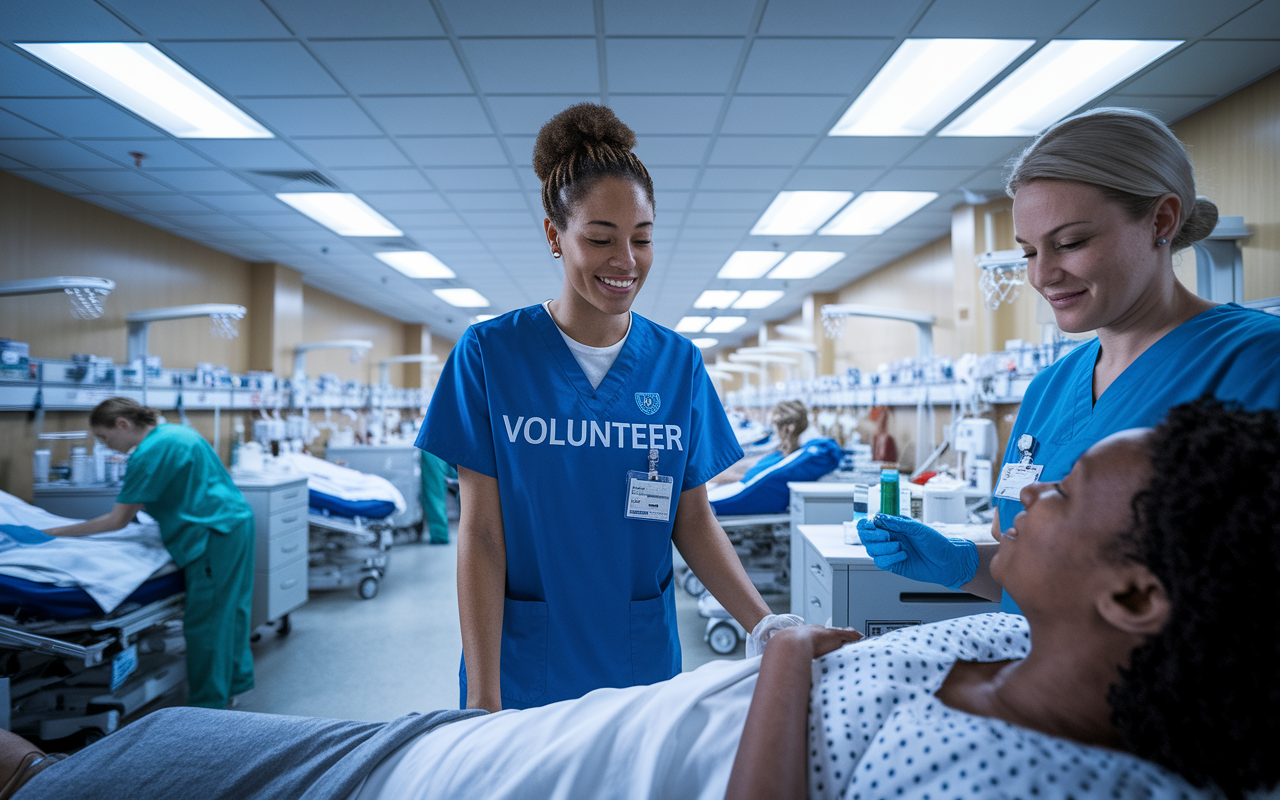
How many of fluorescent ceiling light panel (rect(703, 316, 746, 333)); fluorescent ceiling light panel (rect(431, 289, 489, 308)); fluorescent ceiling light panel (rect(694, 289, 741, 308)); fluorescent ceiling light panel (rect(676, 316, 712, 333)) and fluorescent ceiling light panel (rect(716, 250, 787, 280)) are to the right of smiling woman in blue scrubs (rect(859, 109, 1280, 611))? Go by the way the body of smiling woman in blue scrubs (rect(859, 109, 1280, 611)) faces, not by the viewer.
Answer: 5

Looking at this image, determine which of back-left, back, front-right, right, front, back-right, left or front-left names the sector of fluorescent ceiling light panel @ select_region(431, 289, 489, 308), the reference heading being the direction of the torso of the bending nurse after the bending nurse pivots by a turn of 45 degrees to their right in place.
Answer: right

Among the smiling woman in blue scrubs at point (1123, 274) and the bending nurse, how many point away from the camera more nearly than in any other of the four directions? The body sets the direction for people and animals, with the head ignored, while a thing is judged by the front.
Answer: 0

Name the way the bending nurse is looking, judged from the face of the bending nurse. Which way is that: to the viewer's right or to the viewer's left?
to the viewer's left

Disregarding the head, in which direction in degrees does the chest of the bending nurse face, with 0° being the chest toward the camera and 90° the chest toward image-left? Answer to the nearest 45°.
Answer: approximately 90°

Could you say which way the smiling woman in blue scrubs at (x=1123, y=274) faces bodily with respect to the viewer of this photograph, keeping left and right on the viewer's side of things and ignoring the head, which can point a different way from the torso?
facing the viewer and to the left of the viewer

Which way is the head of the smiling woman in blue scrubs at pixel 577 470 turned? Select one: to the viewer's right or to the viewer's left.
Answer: to the viewer's right

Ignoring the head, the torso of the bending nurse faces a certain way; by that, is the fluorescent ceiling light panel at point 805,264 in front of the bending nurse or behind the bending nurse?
behind

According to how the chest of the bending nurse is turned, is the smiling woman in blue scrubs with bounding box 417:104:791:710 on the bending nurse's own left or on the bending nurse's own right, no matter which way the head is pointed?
on the bending nurse's own left

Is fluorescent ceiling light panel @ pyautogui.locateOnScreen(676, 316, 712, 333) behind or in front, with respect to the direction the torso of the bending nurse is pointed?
behind

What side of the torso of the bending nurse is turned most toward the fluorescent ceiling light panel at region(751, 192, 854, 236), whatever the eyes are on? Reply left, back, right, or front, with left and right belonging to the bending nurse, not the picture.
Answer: back

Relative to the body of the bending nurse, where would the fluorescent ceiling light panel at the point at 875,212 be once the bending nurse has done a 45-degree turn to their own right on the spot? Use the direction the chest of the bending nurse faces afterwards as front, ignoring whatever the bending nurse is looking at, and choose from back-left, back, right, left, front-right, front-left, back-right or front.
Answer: back-right

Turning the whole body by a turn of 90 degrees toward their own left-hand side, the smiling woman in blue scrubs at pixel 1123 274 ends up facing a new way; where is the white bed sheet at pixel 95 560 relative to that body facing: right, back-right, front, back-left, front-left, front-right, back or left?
back-right

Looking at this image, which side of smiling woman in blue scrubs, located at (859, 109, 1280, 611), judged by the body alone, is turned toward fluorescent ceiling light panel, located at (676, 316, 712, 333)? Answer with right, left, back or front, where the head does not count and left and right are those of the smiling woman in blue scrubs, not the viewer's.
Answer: right

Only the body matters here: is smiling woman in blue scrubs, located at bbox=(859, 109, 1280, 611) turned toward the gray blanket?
yes
